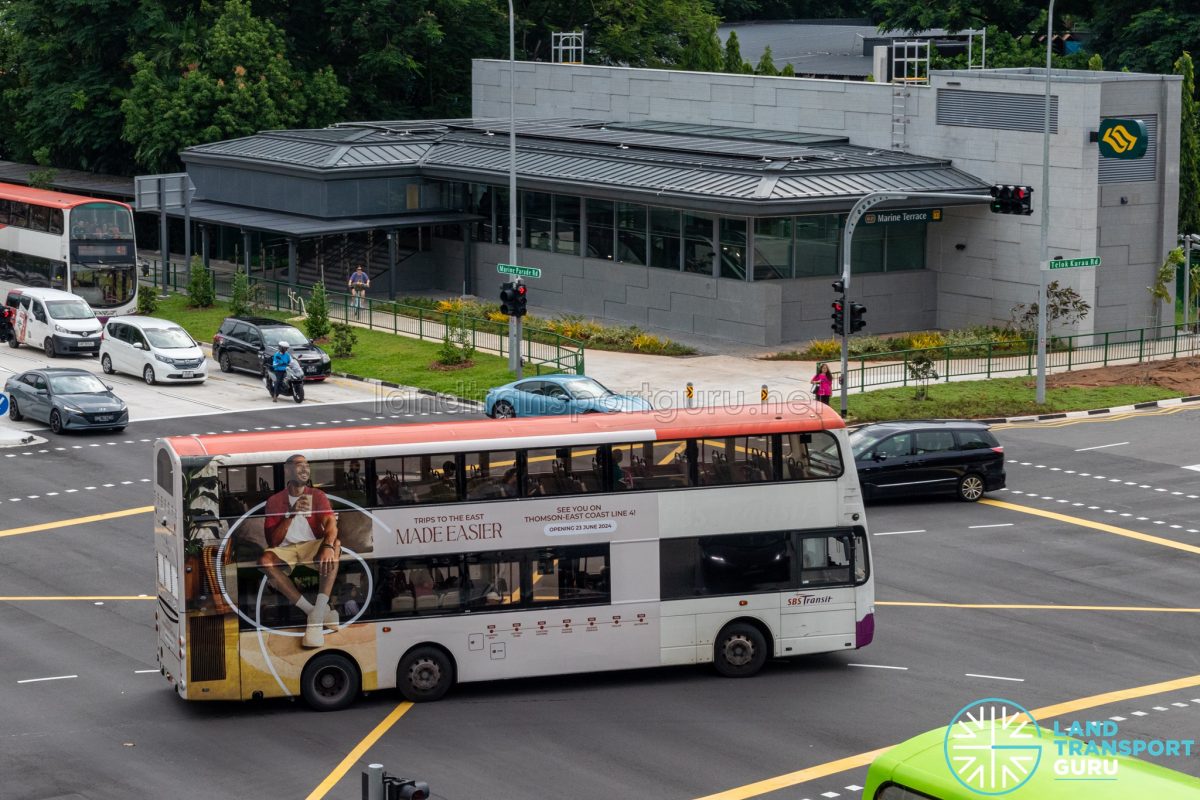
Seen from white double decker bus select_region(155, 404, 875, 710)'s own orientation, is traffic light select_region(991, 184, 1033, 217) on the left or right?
on its left

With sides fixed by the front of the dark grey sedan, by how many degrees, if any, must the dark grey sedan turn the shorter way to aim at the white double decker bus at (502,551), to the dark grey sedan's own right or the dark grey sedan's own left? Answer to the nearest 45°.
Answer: approximately 45° to the dark grey sedan's own right

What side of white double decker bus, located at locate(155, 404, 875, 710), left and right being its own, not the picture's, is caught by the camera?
right

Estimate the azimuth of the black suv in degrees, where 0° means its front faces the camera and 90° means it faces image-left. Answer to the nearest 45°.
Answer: approximately 315°

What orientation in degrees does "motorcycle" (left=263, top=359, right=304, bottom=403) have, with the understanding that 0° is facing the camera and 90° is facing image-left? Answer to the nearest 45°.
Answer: approximately 315°
